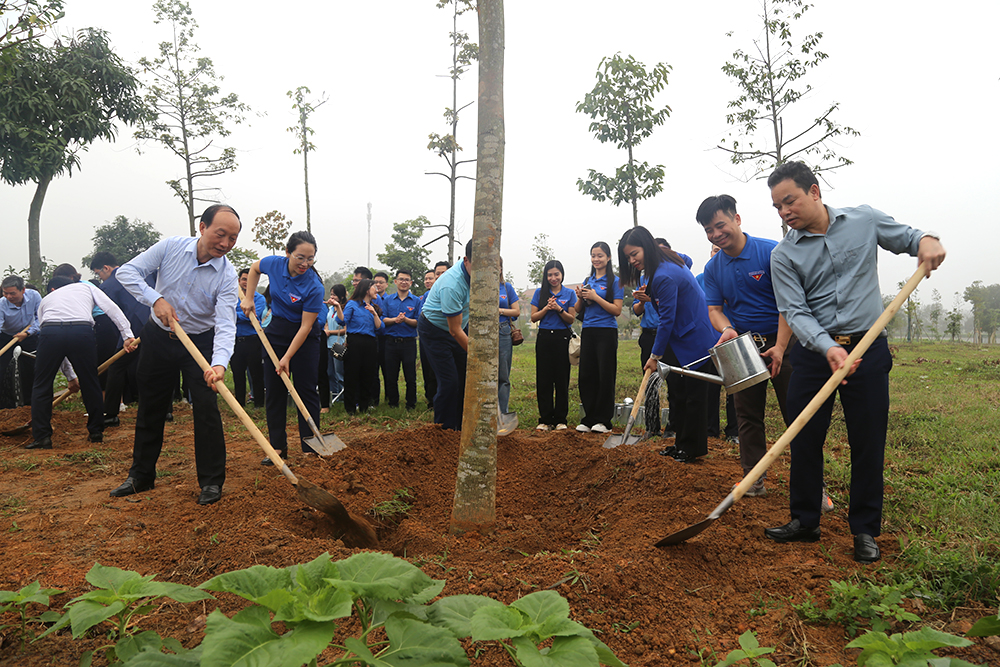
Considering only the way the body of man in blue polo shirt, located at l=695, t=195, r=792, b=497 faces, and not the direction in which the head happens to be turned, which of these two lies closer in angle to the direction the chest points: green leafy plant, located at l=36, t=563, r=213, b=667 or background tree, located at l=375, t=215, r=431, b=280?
the green leafy plant

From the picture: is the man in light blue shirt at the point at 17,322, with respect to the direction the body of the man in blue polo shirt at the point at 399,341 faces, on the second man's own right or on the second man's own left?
on the second man's own right

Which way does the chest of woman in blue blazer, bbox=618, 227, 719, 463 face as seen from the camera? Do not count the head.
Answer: to the viewer's left

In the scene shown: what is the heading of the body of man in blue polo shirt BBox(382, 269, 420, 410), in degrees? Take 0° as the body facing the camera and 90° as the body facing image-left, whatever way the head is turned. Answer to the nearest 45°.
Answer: approximately 0°

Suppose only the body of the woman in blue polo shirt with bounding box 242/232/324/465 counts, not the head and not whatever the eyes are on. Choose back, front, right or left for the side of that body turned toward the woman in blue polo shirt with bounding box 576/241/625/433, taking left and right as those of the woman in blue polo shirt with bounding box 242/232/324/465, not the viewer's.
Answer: left

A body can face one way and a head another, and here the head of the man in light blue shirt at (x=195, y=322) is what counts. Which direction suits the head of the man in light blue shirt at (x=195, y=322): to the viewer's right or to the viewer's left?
to the viewer's right
